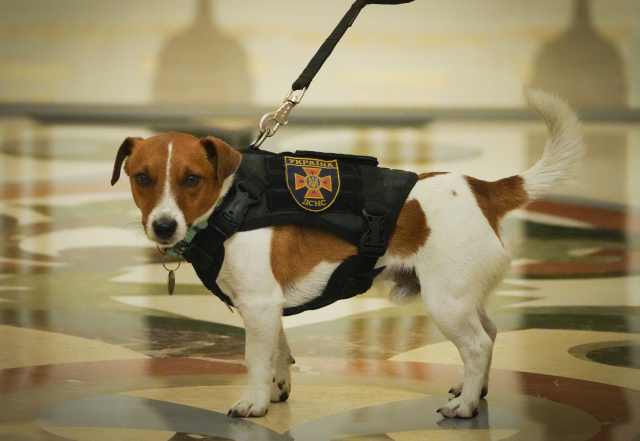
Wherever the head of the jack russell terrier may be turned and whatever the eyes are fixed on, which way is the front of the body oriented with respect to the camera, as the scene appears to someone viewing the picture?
to the viewer's left

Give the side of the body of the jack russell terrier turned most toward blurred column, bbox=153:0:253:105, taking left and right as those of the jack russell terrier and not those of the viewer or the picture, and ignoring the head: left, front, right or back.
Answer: right

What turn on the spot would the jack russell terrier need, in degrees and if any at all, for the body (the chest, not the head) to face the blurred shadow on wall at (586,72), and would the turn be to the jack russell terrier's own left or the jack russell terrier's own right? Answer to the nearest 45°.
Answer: approximately 90° to the jack russell terrier's own right
